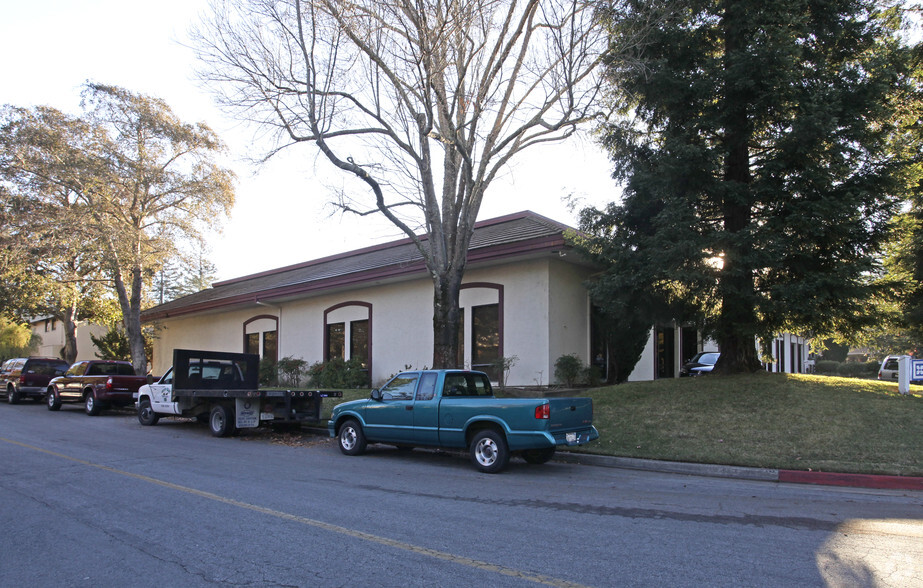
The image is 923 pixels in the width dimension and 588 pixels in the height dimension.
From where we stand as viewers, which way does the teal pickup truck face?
facing away from the viewer and to the left of the viewer

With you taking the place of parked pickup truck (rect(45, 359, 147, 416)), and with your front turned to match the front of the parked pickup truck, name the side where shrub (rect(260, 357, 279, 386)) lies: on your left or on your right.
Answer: on your right

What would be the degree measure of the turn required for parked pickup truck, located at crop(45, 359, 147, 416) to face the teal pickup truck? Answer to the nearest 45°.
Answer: approximately 135° to its left

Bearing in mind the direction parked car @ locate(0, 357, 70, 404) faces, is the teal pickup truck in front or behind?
behind

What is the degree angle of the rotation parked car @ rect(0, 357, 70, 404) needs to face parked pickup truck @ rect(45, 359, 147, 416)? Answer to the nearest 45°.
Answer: approximately 135° to its left

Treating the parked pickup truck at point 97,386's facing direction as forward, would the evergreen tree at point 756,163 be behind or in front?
behind

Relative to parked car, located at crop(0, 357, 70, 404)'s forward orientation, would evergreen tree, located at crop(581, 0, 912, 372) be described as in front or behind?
behind

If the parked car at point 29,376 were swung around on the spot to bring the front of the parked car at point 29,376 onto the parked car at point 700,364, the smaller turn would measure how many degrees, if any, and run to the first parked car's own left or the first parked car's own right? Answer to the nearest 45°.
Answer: approximately 180°

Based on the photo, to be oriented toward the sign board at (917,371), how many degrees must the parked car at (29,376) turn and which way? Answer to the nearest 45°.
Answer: approximately 180°

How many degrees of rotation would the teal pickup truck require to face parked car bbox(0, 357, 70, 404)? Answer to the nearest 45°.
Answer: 0° — it already faces it

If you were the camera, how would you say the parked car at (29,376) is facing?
facing away from the viewer and to the left of the viewer

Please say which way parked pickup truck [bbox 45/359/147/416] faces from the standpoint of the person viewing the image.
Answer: facing away from the viewer and to the left of the viewer
